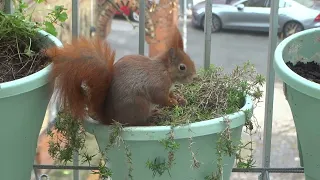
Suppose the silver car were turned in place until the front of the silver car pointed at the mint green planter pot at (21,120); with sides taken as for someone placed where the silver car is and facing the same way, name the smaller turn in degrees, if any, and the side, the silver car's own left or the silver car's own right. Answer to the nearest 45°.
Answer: approximately 90° to the silver car's own left

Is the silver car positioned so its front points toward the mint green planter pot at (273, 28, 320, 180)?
no

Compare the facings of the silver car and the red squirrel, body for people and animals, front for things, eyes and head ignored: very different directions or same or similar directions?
very different directions

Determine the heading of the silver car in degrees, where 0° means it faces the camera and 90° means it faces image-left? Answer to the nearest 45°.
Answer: approximately 90°

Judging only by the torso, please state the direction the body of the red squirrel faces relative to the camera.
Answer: to the viewer's right

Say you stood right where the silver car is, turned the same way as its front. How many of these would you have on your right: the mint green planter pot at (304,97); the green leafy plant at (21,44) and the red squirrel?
0

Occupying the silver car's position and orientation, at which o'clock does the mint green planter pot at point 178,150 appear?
The mint green planter pot is roughly at 9 o'clock from the silver car.

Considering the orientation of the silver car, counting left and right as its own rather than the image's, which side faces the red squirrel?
left

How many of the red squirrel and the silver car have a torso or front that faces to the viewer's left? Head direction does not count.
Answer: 1

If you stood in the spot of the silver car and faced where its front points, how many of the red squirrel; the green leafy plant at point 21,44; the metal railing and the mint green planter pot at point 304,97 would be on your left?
4
